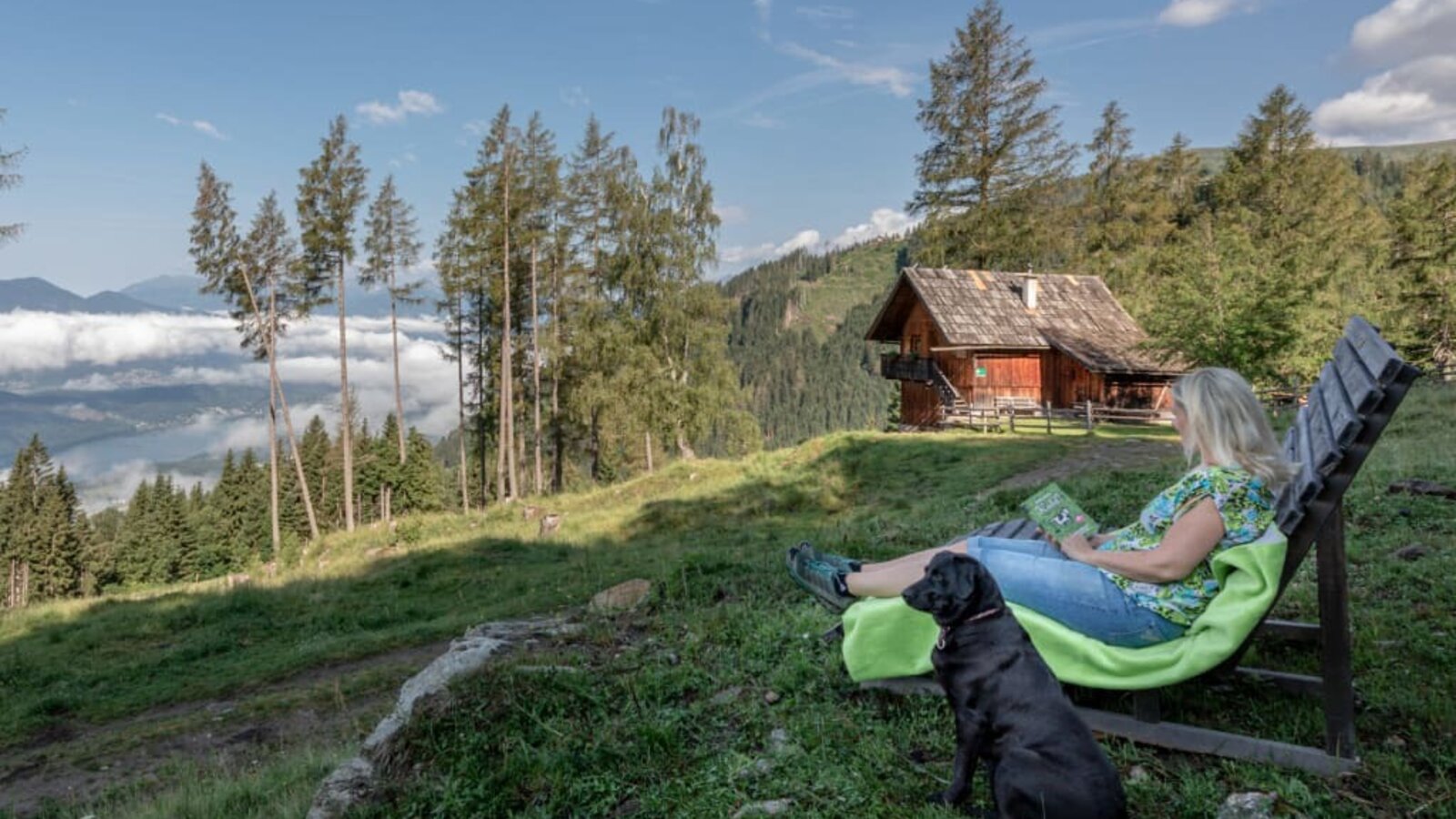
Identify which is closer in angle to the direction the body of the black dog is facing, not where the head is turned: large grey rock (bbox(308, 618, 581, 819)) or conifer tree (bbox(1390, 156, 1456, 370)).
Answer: the large grey rock

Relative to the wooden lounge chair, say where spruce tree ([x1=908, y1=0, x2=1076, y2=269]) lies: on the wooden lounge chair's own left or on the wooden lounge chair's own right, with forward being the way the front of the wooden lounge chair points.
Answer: on the wooden lounge chair's own right

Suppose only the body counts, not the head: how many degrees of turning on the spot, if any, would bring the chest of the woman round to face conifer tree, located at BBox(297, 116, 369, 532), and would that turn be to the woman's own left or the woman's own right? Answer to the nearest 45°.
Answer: approximately 45° to the woman's own right

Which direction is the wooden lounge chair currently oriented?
to the viewer's left

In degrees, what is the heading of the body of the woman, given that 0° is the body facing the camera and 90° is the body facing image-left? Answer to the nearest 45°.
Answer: approximately 90°

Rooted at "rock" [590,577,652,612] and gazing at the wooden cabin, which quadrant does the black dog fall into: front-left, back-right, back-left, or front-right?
back-right

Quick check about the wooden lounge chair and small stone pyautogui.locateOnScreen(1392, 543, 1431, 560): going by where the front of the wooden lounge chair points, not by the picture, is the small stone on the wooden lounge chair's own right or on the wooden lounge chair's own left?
on the wooden lounge chair's own right

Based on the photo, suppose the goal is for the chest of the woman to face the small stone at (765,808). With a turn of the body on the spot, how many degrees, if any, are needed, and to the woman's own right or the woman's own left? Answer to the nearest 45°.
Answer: approximately 45° to the woman's own left

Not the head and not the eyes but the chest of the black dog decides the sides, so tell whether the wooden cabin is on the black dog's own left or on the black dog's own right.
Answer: on the black dog's own right

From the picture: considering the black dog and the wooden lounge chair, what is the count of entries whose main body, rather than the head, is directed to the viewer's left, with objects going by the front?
2

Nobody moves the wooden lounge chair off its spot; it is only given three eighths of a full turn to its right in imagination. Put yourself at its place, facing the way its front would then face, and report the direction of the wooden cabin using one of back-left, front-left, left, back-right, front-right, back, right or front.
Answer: front-left

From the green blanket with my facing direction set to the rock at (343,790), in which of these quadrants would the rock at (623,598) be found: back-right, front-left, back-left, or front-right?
front-right

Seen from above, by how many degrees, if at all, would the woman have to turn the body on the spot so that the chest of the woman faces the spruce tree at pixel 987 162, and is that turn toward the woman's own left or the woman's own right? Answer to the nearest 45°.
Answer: approximately 90° to the woman's own right
